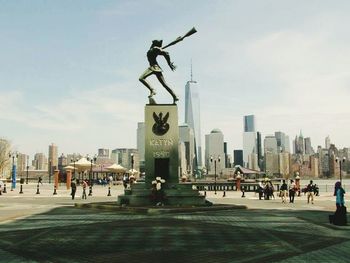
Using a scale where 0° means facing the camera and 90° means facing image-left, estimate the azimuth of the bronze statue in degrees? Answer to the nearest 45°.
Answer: approximately 90°

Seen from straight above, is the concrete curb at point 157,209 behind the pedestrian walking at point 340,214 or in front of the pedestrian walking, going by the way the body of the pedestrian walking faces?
in front

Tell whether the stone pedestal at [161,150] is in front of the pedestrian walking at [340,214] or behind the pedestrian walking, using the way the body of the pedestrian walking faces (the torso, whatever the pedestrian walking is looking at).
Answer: in front

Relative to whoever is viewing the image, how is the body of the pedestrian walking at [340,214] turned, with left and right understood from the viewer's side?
facing to the left of the viewer
